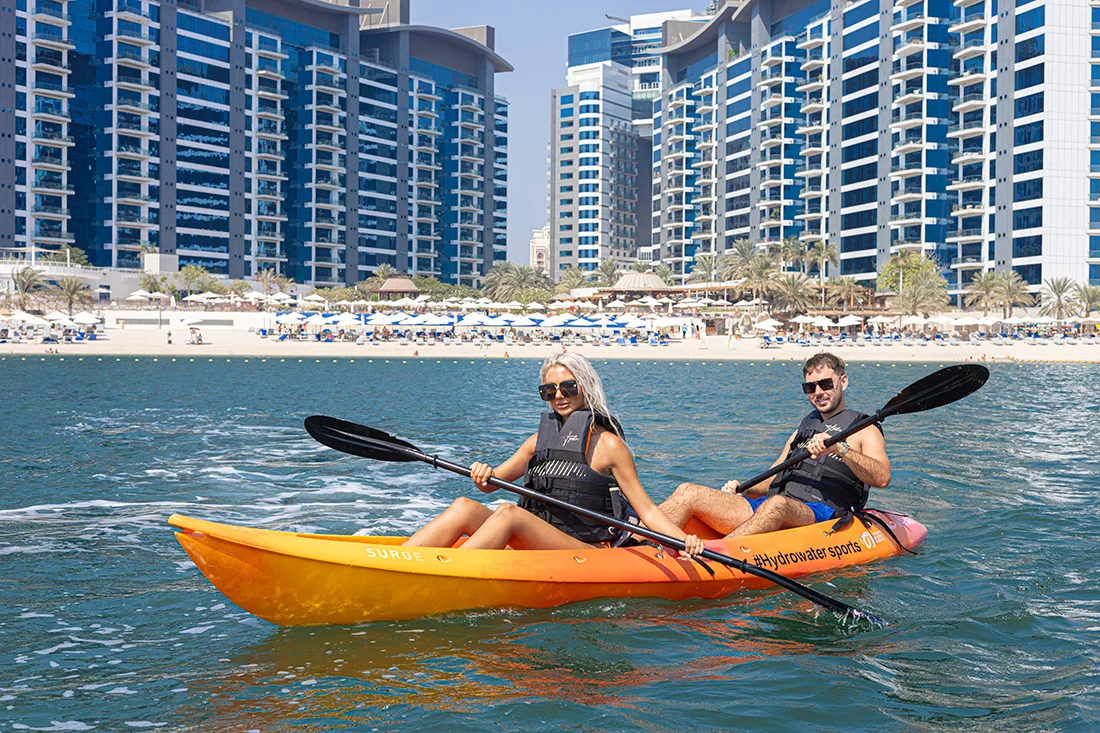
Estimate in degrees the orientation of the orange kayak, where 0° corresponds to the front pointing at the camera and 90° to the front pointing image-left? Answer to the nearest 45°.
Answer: approximately 90°

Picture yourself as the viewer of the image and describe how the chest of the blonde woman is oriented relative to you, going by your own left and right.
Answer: facing the viewer and to the left of the viewer
